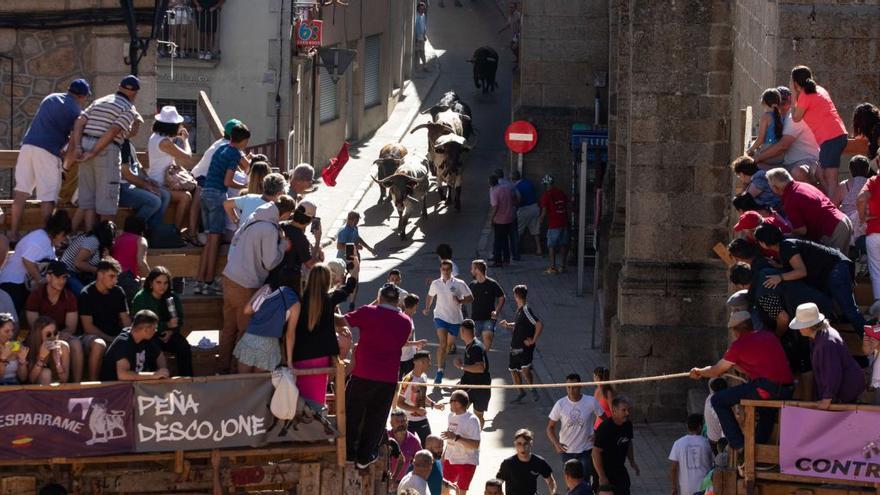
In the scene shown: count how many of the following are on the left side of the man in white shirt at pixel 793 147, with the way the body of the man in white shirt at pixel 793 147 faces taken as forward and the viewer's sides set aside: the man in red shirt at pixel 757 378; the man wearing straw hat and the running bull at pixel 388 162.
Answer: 2

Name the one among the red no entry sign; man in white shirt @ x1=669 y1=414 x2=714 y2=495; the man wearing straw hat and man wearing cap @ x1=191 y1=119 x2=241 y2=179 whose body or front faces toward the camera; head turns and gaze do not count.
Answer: the red no entry sign

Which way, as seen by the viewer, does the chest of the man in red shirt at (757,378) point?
to the viewer's left

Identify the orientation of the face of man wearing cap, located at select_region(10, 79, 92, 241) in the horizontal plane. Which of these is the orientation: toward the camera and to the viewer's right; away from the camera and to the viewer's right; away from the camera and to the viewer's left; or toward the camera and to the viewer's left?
away from the camera and to the viewer's right

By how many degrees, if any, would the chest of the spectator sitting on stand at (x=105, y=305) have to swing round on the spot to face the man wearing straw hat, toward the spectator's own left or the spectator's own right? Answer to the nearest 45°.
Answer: approximately 45° to the spectator's own left

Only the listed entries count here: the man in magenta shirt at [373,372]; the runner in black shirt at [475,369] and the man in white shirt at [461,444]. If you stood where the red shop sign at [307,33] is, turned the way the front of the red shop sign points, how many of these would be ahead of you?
3
